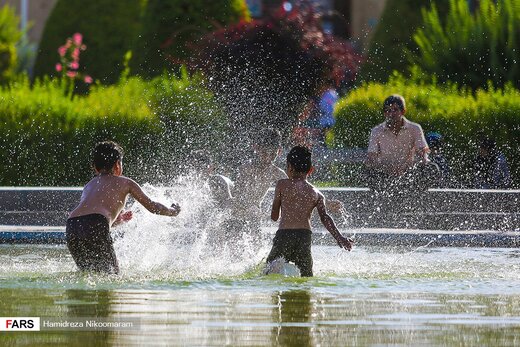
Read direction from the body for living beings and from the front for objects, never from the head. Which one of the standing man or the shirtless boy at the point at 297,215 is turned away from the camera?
the shirtless boy

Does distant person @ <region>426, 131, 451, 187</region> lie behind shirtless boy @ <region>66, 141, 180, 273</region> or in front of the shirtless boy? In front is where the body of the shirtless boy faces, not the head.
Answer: in front

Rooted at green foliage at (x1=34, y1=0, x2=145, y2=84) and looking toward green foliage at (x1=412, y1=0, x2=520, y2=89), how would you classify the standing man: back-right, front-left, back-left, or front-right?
front-right

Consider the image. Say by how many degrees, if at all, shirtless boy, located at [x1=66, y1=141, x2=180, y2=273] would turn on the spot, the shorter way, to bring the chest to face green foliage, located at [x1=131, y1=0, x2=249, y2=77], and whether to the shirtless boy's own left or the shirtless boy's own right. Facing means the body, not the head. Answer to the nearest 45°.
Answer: approximately 45° to the shirtless boy's own left

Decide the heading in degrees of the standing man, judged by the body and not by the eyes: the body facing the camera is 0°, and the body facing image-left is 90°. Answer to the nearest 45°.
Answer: approximately 0°

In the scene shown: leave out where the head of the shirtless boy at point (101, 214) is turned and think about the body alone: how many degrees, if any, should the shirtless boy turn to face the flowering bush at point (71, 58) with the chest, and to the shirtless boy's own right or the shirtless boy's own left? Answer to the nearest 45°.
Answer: approximately 45° to the shirtless boy's own left

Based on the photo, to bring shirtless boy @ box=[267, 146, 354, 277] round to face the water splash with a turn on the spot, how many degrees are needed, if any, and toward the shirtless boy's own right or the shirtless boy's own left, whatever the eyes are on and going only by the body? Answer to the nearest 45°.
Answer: approximately 45° to the shirtless boy's own left

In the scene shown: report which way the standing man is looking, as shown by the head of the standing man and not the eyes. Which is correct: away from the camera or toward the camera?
toward the camera

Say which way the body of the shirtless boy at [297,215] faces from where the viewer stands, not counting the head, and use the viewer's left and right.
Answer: facing away from the viewer

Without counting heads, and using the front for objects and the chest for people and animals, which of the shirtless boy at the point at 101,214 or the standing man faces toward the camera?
the standing man

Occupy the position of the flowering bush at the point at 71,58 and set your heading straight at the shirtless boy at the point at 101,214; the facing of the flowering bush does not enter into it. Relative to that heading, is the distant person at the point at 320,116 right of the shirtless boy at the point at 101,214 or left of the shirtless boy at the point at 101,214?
left

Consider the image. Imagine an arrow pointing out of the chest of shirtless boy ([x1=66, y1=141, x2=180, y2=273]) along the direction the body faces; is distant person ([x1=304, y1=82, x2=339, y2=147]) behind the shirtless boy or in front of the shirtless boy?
in front

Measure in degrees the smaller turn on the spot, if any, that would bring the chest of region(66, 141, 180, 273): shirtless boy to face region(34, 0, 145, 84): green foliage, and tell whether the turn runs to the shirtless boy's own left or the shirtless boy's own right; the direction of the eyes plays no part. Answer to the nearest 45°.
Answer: approximately 45° to the shirtless boy's own left

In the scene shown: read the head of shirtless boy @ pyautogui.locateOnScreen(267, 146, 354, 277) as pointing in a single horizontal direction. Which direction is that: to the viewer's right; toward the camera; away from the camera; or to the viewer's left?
away from the camera

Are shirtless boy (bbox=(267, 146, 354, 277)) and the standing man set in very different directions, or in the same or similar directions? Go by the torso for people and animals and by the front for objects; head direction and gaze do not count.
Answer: very different directions

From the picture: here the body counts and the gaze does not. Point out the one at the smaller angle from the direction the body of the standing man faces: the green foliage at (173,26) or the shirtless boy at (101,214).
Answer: the shirtless boy

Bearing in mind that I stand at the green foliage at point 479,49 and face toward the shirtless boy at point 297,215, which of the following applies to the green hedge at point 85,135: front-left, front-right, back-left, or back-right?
front-right

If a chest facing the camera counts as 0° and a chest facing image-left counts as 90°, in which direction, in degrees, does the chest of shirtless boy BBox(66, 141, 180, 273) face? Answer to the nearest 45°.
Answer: approximately 225°

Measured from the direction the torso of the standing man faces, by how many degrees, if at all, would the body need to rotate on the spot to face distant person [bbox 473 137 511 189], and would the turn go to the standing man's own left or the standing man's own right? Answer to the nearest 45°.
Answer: approximately 135° to the standing man's own left

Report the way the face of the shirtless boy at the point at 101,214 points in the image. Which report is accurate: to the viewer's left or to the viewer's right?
to the viewer's right
